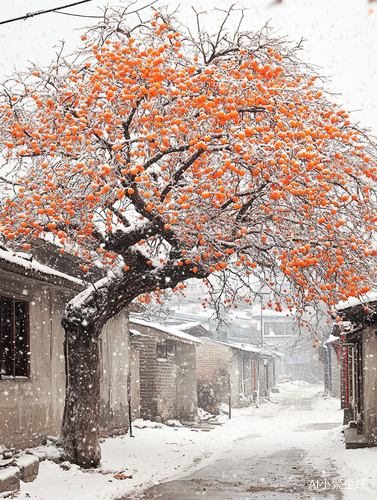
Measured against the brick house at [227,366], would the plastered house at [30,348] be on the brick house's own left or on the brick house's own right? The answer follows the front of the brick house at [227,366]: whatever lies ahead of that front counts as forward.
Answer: on the brick house's own right

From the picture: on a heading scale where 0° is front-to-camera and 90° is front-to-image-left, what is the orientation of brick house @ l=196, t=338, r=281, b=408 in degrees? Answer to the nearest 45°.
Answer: approximately 315°

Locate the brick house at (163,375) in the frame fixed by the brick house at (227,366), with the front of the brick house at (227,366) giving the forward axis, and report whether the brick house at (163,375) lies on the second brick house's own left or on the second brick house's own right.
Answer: on the second brick house's own right

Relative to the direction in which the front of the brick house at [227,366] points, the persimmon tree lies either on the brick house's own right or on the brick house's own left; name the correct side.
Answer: on the brick house's own right
